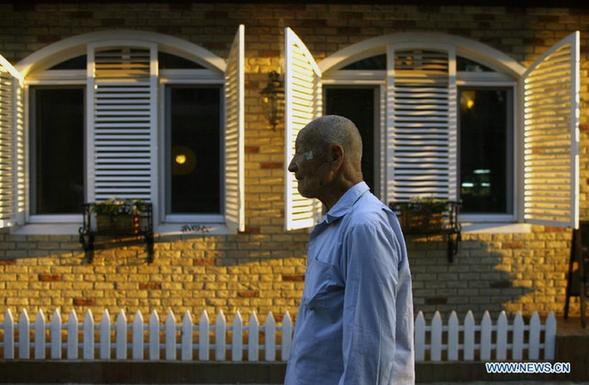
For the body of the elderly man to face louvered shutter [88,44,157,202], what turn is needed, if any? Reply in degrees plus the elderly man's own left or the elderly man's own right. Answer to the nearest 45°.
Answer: approximately 45° to the elderly man's own right

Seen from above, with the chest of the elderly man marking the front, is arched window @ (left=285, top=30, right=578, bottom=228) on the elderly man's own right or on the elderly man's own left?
on the elderly man's own right

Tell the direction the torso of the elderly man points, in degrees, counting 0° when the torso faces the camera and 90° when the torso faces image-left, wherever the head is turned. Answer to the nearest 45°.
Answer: approximately 90°

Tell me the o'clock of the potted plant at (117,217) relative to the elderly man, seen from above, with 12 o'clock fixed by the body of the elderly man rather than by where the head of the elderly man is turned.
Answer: The potted plant is roughly at 2 o'clock from the elderly man.

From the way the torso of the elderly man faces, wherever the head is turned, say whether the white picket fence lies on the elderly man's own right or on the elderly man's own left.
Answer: on the elderly man's own right

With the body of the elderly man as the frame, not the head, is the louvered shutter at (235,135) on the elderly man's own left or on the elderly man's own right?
on the elderly man's own right

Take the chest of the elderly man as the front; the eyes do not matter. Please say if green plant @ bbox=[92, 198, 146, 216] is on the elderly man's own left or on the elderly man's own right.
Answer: on the elderly man's own right

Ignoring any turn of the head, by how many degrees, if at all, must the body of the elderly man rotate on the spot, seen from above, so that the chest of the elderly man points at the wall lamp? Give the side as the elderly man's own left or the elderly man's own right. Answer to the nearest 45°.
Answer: approximately 90° to the elderly man's own right

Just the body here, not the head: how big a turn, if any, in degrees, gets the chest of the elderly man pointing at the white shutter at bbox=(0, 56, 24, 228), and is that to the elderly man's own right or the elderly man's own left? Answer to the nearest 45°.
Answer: approximately 45° to the elderly man's own right
